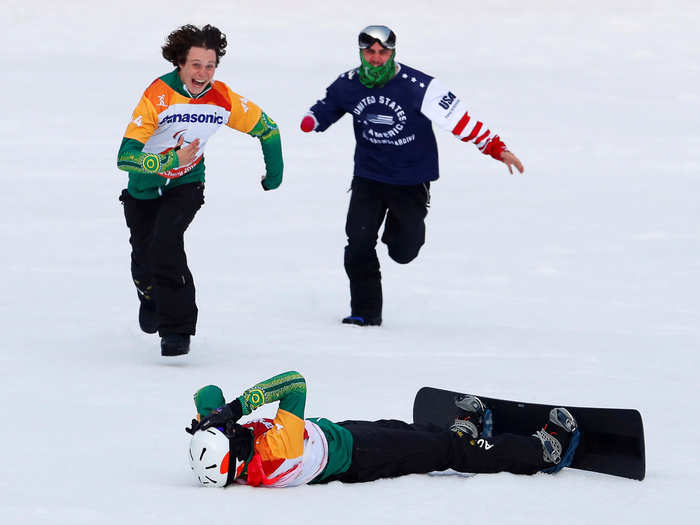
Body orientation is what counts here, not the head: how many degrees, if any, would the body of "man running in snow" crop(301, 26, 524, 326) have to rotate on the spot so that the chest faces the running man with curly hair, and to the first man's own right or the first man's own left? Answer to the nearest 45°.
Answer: approximately 45° to the first man's own right

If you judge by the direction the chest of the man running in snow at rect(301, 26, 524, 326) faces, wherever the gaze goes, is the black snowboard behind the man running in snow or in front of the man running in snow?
in front

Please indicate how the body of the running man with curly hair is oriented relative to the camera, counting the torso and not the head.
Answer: toward the camera

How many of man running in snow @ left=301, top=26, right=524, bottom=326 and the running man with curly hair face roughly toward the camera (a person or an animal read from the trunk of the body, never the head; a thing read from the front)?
2

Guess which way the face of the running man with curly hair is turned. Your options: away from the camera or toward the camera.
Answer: toward the camera

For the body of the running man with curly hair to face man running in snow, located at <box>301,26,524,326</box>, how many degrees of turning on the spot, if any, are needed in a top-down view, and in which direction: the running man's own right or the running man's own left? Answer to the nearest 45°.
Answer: approximately 135° to the running man's own left

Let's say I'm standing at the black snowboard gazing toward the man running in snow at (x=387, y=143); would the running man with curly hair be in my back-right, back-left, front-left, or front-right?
front-left

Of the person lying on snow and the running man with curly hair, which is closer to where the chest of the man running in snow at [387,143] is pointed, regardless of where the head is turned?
the person lying on snow

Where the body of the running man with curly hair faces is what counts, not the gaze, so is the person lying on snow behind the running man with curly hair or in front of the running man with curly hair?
in front

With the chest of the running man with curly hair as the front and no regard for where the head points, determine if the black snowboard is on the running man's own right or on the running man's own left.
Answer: on the running man's own left

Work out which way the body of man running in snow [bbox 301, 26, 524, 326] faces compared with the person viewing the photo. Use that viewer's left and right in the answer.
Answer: facing the viewer

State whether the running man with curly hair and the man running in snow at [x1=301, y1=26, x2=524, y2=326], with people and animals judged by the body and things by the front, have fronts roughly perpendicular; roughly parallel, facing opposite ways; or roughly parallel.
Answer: roughly parallel

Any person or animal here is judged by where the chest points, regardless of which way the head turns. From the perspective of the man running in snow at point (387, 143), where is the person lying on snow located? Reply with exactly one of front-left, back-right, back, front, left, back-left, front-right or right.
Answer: front

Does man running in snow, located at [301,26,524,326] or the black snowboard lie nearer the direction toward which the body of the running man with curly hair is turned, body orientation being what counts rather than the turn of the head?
the black snowboard
